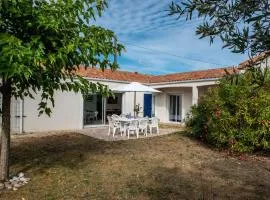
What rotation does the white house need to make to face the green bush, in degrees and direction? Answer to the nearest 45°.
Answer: approximately 45° to its left

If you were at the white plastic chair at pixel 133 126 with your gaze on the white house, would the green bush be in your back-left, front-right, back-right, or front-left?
back-right

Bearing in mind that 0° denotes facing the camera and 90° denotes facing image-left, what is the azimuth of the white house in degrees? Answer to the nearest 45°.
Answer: approximately 0°

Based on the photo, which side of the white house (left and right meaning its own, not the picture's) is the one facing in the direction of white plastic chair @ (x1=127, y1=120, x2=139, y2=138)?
front
